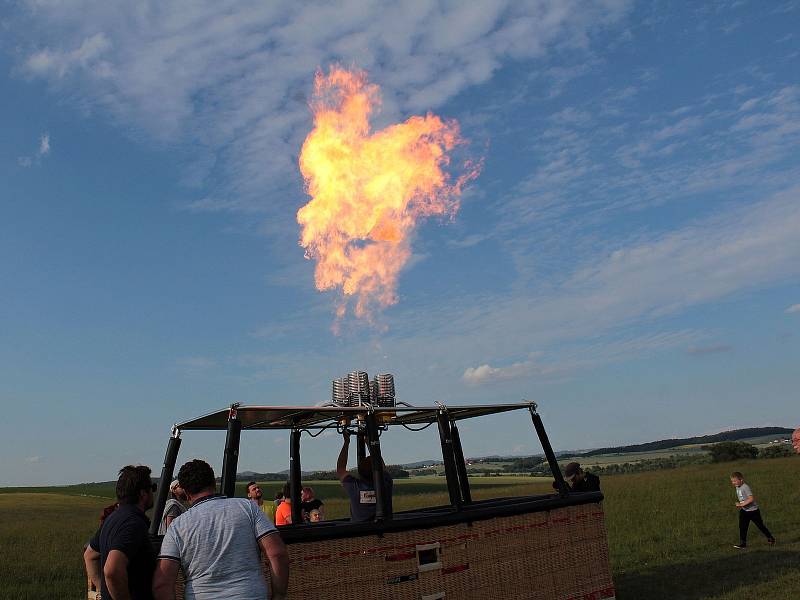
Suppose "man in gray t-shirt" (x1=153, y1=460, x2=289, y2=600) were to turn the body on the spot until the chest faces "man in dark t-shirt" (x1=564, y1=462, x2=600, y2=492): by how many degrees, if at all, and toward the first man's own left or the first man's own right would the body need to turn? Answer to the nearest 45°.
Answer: approximately 45° to the first man's own right

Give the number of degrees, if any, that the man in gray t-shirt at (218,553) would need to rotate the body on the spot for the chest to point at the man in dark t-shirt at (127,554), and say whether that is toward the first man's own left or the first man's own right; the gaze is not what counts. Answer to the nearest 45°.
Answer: approximately 90° to the first man's own left

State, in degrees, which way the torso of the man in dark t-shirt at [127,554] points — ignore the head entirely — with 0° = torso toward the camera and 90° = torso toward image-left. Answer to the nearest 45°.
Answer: approximately 225°

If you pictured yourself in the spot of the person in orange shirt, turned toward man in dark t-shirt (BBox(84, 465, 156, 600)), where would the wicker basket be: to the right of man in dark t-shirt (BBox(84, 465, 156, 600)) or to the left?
left

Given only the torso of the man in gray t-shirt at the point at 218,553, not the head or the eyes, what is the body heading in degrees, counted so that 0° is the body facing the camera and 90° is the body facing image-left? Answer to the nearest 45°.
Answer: approximately 180°
